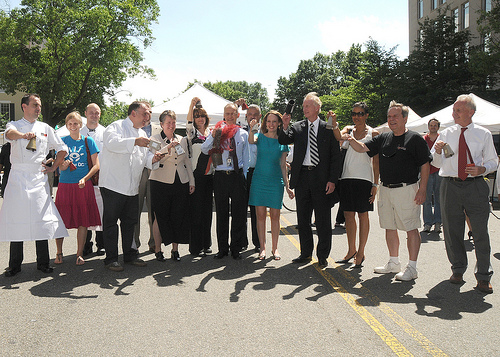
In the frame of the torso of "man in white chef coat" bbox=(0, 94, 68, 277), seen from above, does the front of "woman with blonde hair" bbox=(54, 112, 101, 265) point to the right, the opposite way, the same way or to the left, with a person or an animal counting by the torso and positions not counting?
the same way

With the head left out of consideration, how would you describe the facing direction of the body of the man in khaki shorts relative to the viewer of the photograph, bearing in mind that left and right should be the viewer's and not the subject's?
facing the viewer and to the left of the viewer

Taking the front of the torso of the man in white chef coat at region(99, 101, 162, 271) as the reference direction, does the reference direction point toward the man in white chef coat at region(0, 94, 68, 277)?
no

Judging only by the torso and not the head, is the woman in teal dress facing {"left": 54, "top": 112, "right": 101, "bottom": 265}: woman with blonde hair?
no

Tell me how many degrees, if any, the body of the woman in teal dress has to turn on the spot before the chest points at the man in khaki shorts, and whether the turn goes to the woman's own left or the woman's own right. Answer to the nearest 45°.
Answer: approximately 45° to the woman's own left

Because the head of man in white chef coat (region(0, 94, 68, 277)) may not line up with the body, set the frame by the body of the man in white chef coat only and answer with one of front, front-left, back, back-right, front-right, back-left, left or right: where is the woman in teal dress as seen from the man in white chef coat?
left

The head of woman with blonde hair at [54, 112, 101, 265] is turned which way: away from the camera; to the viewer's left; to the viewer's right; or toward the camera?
toward the camera

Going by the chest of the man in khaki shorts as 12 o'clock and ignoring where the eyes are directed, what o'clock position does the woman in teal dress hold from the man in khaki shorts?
The woman in teal dress is roughly at 2 o'clock from the man in khaki shorts.

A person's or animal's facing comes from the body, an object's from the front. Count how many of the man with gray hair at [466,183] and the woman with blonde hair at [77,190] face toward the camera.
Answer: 2

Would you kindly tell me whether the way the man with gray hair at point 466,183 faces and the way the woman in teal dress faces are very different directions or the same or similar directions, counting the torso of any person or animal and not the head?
same or similar directions

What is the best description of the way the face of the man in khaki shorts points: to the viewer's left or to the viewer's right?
to the viewer's left

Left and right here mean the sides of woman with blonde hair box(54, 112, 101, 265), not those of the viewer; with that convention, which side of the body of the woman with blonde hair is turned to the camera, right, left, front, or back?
front

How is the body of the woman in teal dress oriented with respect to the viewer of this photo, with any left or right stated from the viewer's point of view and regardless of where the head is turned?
facing the viewer

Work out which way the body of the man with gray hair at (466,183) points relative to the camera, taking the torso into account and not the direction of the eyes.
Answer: toward the camera

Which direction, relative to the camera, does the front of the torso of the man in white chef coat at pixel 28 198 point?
toward the camera

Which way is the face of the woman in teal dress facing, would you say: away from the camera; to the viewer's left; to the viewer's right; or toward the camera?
toward the camera

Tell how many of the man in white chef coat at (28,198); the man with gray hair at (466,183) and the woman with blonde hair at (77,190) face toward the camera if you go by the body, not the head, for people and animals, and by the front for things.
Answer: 3

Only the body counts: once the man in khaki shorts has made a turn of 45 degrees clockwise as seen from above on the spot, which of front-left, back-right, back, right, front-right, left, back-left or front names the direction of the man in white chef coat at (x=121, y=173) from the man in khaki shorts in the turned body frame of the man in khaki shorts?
front

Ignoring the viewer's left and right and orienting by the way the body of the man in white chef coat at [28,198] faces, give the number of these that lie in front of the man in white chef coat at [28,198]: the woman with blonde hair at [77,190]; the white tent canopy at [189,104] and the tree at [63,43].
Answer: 0
